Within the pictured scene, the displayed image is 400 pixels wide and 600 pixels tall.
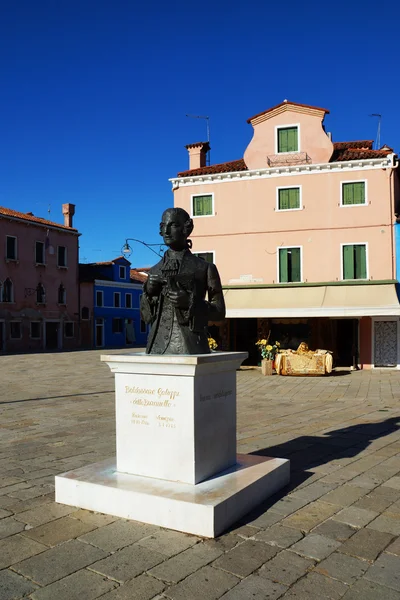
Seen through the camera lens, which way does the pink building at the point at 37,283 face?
facing the viewer and to the right of the viewer

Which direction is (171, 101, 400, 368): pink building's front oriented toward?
toward the camera

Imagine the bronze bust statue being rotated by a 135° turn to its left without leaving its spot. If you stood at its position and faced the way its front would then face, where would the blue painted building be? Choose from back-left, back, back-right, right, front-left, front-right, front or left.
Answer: left

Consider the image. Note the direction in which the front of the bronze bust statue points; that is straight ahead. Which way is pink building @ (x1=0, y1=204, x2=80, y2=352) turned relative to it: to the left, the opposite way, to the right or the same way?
to the left

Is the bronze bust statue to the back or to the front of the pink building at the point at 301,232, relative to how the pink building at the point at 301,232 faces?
to the front

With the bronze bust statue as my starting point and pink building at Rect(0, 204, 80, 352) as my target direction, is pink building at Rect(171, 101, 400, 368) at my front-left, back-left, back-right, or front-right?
front-right

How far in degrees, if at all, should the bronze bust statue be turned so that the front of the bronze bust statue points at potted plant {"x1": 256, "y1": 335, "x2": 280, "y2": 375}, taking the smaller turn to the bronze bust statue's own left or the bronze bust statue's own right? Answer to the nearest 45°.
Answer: approximately 135° to the bronze bust statue's own right

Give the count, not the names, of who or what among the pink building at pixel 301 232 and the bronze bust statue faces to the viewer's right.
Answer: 0

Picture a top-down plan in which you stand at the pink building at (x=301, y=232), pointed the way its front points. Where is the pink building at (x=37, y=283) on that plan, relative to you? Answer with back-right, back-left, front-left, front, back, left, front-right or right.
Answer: back-right

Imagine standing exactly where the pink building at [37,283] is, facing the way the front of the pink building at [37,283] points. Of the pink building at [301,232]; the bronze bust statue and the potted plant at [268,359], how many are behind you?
0

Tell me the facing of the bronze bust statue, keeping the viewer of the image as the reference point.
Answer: facing the viewer and to the left of the viewer

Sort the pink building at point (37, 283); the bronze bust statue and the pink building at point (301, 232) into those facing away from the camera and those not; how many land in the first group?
0

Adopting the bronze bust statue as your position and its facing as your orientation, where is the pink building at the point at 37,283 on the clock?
The pink building is roughly at 4 o'clock from the bronze bust statue.

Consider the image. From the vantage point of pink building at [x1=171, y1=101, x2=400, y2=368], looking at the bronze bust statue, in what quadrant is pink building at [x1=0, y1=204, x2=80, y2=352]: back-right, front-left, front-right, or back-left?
back-right

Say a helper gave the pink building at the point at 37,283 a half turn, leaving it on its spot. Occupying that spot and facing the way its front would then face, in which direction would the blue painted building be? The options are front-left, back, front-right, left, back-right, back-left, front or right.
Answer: right
